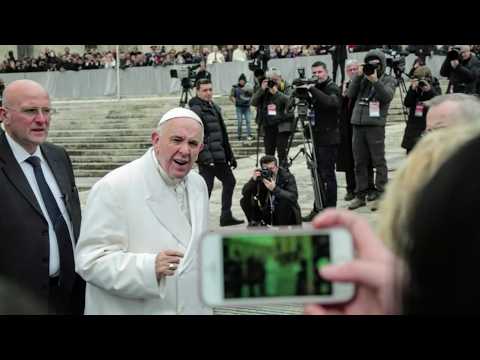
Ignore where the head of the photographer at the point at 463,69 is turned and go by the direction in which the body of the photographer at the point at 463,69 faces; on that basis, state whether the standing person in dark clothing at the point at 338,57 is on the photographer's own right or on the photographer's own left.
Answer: on the photographer's own right

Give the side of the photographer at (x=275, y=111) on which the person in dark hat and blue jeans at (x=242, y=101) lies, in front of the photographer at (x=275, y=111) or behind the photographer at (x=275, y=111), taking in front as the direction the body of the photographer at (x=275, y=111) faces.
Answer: behind

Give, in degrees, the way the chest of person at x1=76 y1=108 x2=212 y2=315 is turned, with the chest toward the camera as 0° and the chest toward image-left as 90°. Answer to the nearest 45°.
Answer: approximately 315°

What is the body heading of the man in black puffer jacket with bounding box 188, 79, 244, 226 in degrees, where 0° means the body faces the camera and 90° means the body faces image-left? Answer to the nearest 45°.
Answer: approximately 315°

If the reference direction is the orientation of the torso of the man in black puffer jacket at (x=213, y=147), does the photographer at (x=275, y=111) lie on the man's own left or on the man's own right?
on the man's own left

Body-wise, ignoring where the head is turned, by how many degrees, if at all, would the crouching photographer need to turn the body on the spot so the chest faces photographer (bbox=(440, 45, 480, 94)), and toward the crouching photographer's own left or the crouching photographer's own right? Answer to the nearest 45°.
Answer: approximately 180°

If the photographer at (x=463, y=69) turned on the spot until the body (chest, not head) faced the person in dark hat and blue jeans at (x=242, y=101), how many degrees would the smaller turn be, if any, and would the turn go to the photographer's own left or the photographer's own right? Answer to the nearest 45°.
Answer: approximately 90° to the photographer's own right
